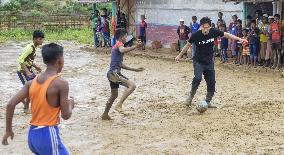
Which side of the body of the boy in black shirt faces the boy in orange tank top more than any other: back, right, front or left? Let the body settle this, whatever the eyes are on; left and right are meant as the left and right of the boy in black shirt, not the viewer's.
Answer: front

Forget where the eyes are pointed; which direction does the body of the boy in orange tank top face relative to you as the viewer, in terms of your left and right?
facing away from the viewer and to the right of the viewer

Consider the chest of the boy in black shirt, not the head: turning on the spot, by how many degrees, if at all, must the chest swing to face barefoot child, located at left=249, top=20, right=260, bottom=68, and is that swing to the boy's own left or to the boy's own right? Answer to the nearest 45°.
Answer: approximately 180°

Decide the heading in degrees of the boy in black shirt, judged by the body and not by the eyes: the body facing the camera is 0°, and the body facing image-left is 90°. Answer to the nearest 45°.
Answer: approximately 0°

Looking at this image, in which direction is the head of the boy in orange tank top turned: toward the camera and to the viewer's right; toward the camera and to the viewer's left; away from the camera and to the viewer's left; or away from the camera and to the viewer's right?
away from the camera and to the viewer's right
